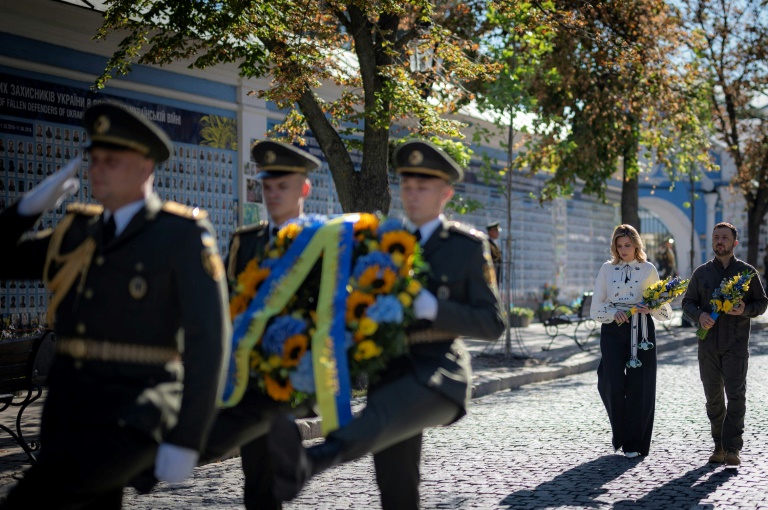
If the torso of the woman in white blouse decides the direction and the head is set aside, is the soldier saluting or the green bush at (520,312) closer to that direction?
the soldier saluting

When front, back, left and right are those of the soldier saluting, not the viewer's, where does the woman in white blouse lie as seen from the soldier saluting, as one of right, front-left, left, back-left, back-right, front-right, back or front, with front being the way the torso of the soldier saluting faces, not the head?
back

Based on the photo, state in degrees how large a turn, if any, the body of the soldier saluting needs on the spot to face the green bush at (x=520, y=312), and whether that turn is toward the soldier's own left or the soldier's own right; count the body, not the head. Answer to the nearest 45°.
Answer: approximately 180°

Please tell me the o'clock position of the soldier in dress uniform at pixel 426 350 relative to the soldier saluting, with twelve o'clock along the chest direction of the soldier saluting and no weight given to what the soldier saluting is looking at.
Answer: The soldier in dress uniform is roughly at 7 o'clock from the soldier saluting.

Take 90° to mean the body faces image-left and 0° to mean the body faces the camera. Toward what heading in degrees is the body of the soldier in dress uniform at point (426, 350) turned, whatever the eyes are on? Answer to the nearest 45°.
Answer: approximately 45°

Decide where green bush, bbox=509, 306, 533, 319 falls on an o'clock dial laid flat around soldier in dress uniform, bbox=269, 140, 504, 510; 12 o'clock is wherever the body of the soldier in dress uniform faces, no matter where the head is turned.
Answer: The green bush is roughly at 5 o'clock from the soldier in dress uniform.

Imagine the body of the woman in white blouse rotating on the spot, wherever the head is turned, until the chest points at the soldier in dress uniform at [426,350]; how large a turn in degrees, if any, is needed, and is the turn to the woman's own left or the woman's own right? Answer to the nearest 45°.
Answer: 0° — they already face them
